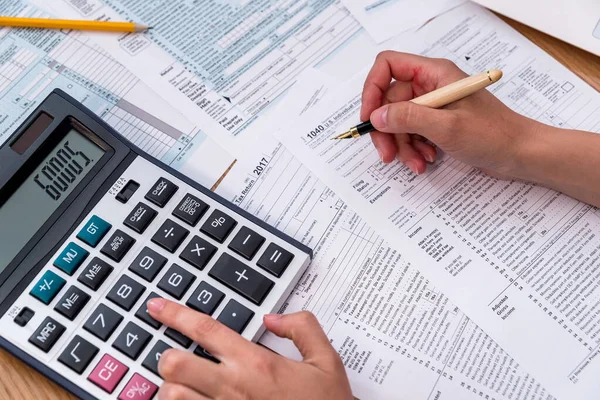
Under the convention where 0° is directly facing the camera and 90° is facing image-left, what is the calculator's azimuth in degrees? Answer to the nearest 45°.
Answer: approximately 315°
